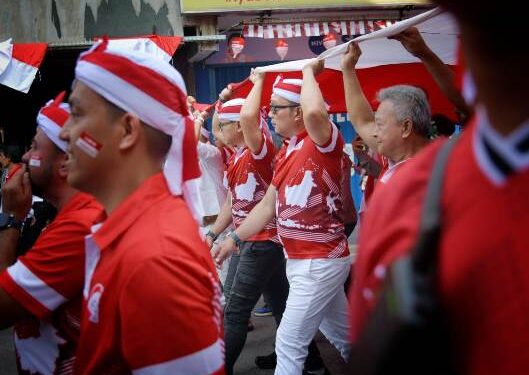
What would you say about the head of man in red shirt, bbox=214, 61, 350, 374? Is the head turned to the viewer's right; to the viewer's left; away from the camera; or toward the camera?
to the viewer's left

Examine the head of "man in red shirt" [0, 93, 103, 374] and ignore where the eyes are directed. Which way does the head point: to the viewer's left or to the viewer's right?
to the viewer's left

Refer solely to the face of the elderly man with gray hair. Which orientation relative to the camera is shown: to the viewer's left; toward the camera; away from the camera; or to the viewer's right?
to the viewer's left

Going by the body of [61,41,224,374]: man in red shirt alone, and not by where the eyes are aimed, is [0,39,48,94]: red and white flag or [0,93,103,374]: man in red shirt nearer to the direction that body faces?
the man in red shirt

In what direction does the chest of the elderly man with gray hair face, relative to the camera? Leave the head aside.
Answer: to the viewer's left

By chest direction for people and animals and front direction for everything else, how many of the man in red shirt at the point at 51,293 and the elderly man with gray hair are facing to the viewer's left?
2

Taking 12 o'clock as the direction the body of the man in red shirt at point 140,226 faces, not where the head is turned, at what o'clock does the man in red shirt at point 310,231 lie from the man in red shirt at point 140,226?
the man in red shirt at point 310,231 is roughly at 4 o'clock from the man in red shirt at point 140,226.

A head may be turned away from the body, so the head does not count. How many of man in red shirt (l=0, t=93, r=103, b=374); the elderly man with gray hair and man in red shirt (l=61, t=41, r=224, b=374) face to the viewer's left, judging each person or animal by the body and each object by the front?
3

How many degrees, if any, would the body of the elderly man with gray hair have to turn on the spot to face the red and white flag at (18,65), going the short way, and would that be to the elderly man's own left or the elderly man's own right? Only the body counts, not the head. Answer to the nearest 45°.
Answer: approximately 45° to the elderly man's own right

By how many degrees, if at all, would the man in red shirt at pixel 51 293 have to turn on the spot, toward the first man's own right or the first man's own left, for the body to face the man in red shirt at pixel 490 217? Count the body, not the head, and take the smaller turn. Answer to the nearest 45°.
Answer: approximately 90° to the first man's own left
